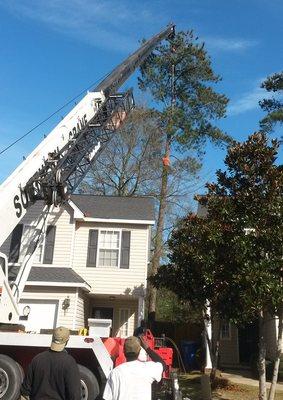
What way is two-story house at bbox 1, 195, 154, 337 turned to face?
toward the camera

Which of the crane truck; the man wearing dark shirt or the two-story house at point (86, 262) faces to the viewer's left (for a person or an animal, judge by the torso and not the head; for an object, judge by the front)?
the crane truck

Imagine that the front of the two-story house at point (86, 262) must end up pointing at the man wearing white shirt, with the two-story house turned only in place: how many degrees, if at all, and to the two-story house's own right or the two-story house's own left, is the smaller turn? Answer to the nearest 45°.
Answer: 0° — it already faces them

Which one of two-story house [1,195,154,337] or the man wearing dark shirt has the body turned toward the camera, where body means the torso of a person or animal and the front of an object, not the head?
the two-story house

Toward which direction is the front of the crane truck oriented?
to the viewer's left

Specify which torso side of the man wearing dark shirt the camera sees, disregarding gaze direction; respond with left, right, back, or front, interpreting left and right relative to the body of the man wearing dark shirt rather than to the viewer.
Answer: back

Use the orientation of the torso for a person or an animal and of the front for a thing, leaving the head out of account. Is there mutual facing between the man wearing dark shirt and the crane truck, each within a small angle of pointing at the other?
no

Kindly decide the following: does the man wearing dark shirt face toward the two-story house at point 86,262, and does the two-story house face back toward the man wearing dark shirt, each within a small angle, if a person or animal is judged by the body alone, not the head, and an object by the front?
yes

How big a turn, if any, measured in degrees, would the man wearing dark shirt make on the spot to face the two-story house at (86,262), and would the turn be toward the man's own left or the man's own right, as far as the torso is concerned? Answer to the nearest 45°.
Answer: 0° — they already face it

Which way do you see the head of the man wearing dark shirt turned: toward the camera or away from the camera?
away from the camera

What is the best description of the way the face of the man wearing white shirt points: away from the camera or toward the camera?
away from the camera

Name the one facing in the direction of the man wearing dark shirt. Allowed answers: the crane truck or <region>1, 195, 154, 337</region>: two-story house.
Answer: the two-story house

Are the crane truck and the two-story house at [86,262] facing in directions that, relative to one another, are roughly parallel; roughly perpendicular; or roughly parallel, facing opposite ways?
roughly perpendicular

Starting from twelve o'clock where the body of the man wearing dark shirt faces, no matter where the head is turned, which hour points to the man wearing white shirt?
The man wearing white shirt is roughly at 4 o'clock from the man wearing dark shirt.

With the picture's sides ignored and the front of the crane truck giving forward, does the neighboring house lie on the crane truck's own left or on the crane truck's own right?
on the crane truck's own right

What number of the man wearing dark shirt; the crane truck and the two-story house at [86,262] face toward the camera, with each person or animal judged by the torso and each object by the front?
1
